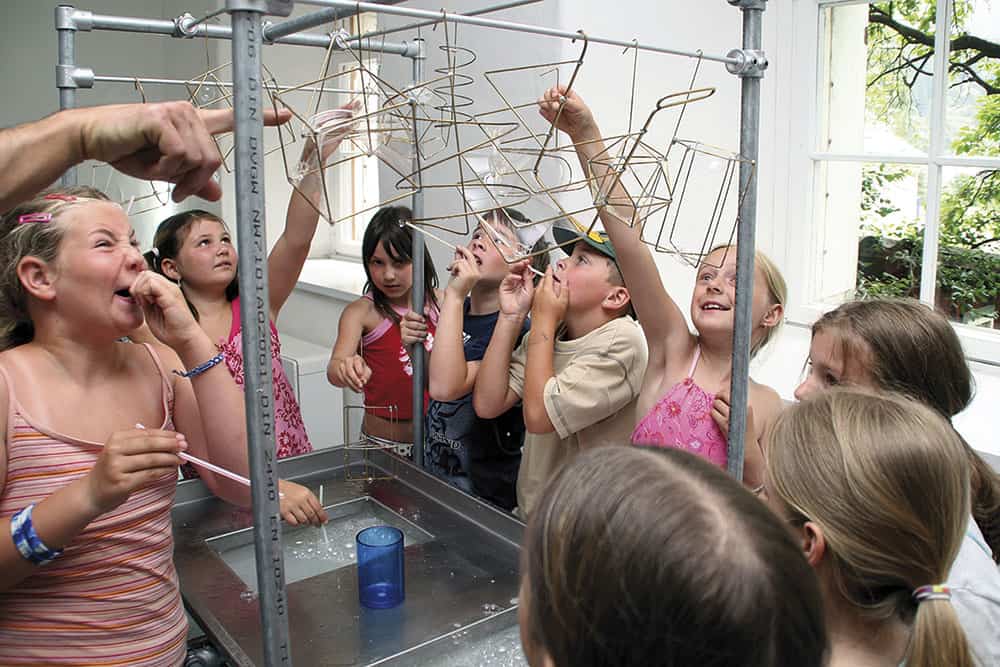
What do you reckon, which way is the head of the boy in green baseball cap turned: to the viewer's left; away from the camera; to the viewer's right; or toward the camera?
to the viewer's left

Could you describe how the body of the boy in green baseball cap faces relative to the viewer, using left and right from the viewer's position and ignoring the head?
facing to the left of the viewer

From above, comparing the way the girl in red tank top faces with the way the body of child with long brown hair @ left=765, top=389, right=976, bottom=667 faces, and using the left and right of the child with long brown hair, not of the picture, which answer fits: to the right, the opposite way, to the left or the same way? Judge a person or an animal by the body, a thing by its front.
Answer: the opposite way

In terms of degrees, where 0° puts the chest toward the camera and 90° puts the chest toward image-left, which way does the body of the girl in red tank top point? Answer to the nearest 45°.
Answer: approximately 0°

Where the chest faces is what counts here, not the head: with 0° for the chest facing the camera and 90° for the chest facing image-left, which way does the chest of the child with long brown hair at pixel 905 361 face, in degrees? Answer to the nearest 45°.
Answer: approximately 90°

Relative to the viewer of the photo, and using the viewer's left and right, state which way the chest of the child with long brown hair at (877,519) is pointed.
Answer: facing away from the viewer and to the left of the viewer
